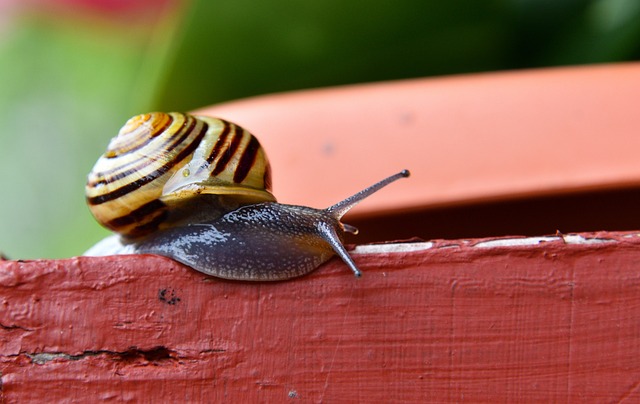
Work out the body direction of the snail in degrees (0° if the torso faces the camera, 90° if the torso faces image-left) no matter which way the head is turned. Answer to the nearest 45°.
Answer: approximately 270°
